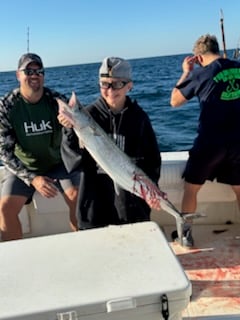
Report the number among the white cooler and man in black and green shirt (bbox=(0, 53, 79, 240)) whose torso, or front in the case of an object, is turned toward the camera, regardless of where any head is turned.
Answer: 2

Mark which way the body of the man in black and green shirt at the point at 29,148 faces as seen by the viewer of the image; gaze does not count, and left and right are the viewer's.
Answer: facing the viewer

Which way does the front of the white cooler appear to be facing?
toward the camera

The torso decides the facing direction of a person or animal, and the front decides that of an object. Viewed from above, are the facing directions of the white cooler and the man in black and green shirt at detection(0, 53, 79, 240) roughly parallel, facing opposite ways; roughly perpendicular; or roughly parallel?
roughly parallel

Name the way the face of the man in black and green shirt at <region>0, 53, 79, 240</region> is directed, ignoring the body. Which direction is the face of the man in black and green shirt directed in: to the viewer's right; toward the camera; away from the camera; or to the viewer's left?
toward the camera

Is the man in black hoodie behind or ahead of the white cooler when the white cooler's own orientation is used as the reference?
behind

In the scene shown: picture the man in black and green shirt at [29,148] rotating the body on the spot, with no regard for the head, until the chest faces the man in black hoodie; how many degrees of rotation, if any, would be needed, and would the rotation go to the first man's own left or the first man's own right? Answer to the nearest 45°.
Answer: approximately 45° to the first man's own left

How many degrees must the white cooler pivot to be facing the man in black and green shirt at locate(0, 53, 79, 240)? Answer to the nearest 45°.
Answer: approximately 180°

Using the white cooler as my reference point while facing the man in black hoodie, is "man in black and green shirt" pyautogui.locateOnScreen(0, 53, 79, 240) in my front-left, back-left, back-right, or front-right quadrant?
front-left

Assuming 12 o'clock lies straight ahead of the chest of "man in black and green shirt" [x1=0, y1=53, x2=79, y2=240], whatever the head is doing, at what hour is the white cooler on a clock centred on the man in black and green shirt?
The white cooler is roughly at 12 o'clock from the man in black and green shirt.
